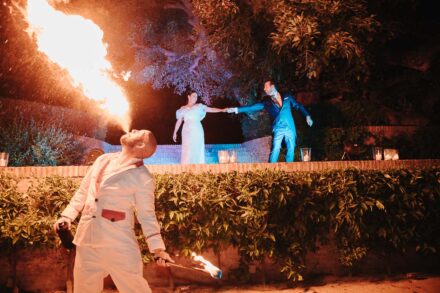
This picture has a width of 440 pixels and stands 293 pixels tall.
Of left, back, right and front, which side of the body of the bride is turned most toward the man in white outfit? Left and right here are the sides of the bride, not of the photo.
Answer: front

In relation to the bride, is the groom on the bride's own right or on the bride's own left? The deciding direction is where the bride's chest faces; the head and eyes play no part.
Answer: on the bride's own left

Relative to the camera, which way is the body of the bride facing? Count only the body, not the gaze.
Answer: toward the camera

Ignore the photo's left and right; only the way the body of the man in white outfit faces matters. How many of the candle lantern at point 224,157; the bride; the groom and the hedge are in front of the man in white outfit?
0

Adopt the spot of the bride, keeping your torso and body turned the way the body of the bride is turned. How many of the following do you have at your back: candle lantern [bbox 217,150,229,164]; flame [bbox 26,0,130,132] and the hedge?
0

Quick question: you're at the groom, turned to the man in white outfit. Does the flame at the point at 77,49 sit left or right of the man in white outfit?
right

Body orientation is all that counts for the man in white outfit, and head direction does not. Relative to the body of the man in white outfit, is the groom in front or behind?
behind

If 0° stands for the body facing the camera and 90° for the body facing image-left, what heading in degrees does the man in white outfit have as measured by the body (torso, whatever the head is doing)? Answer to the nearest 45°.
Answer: approximately 45°

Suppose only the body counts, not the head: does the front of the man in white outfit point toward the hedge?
no

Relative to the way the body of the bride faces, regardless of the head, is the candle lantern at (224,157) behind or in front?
in front

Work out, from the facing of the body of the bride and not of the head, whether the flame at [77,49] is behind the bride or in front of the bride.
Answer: in front
